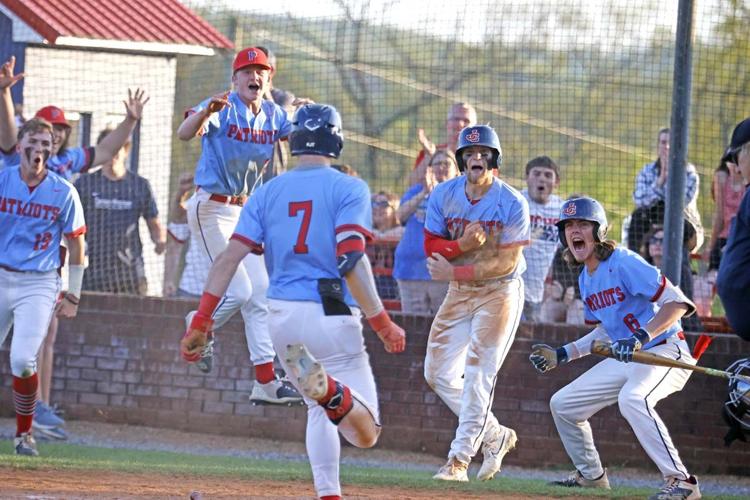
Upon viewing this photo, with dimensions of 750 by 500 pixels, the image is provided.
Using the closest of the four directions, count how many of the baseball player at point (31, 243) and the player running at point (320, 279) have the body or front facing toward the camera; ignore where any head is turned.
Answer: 1

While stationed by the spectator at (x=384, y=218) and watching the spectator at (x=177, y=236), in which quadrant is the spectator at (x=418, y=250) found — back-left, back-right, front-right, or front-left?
back-left

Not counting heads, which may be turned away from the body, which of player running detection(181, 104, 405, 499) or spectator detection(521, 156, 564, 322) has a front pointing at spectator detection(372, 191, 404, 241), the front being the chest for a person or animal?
the player running

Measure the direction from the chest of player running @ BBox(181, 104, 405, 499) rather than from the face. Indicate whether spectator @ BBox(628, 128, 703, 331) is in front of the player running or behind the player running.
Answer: in front

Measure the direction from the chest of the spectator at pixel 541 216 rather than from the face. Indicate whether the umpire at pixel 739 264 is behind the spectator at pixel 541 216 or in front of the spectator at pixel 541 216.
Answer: in front

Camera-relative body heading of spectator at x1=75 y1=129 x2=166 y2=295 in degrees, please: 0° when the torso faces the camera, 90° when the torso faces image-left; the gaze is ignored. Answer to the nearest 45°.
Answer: approximately 0°

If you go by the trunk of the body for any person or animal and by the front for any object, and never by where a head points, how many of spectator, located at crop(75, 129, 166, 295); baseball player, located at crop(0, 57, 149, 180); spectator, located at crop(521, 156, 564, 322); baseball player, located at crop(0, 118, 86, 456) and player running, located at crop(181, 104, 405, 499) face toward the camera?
4

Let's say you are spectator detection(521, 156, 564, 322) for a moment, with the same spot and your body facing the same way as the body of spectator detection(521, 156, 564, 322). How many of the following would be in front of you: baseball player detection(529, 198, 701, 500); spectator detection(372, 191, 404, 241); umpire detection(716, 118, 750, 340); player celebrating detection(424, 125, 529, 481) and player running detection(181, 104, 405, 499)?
4

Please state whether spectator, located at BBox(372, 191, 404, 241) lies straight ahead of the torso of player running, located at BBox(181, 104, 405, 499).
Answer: yes

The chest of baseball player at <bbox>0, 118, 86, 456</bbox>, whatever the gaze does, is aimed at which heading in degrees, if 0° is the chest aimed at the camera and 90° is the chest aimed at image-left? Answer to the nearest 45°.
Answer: approximately 0°

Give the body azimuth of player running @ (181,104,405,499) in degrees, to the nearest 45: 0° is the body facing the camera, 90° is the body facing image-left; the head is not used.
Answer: approximately 180°
